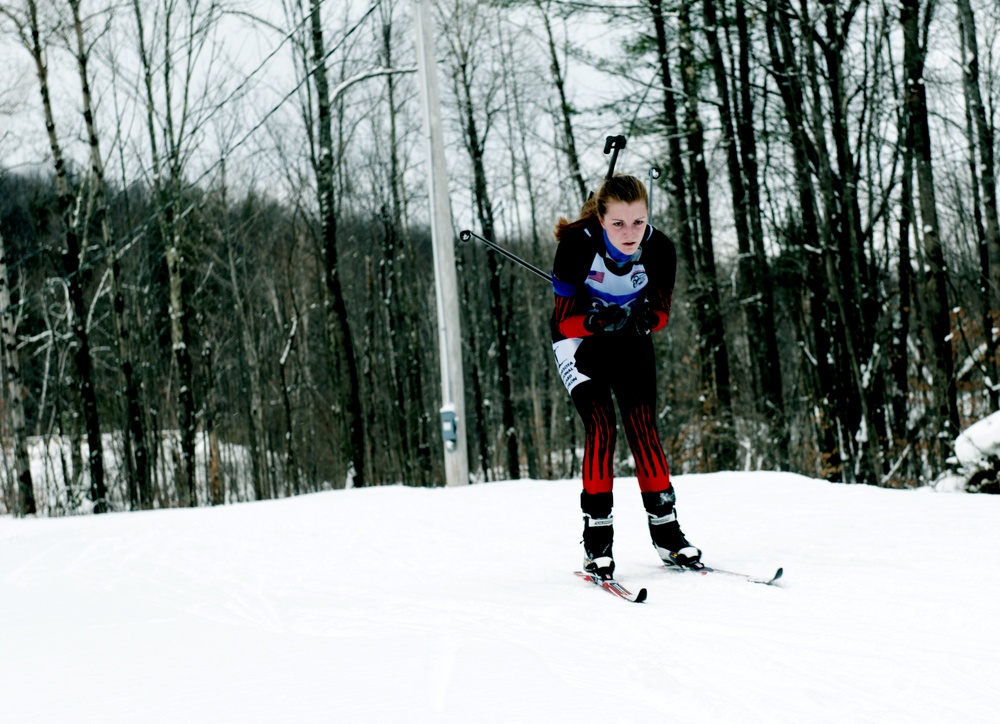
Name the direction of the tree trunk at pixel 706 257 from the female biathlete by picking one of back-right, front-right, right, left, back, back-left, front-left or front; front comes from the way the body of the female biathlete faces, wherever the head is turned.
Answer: back-left

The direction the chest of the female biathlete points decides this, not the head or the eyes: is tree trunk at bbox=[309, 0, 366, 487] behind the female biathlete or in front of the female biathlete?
behind

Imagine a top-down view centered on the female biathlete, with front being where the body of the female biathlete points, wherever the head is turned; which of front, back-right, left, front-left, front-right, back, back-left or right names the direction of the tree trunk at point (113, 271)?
back

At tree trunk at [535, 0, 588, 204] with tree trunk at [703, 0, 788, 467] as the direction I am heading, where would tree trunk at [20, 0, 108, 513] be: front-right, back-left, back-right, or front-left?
back-right

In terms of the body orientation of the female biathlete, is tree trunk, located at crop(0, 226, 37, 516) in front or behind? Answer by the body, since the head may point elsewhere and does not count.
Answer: behind

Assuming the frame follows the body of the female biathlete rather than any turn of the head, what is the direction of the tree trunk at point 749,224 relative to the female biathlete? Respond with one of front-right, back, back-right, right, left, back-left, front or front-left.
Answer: back-left

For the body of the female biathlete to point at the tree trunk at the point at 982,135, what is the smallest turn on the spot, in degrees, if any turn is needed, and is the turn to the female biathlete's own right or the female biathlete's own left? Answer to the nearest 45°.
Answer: approximately 90° to the female biathlete's own left

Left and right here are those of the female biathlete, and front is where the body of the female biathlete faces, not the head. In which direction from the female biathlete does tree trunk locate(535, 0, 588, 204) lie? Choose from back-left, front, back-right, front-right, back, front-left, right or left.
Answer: back-left

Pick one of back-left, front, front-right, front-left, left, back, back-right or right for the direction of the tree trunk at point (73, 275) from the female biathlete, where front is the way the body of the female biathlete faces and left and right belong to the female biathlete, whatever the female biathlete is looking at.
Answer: back

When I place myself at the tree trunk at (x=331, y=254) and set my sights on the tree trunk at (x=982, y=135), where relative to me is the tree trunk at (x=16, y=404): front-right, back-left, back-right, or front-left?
back-right

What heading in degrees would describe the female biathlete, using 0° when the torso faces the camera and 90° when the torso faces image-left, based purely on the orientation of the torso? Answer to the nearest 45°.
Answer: approximately 315°
